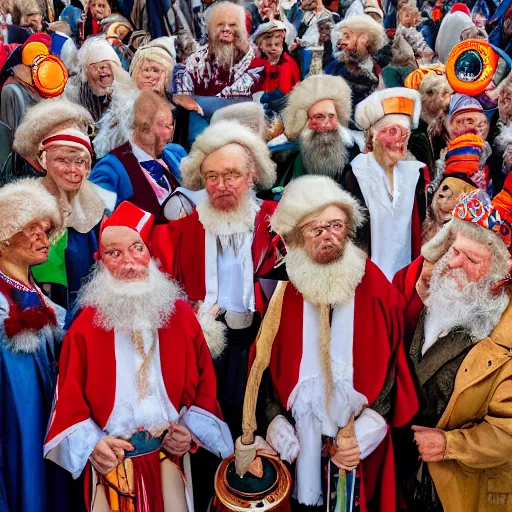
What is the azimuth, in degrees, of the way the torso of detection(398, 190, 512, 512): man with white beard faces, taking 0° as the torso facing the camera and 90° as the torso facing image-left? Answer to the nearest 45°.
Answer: approximately 45°

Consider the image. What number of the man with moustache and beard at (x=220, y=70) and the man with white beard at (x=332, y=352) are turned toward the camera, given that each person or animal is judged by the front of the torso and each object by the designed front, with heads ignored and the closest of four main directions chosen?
2

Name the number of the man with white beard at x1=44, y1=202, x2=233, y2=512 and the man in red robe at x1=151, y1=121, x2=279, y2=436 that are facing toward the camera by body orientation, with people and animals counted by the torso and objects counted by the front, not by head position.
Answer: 2

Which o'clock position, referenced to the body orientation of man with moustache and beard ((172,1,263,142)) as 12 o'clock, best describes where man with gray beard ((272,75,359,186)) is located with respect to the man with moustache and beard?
The man with gray beard is roughly at 11 o'clock from the man with moustache and beard.

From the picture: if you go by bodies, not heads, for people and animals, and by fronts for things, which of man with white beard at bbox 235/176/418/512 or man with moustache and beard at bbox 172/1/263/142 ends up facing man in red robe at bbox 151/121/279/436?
the man with moustache and beard

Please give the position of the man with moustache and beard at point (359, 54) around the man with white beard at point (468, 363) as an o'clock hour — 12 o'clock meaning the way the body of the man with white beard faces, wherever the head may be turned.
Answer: The man with moustache and beard is roughly at 4 o'clock from the man with white beard.

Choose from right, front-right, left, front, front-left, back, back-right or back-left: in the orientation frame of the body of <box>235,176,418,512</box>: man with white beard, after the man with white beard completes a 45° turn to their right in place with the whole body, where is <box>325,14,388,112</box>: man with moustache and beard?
back-right

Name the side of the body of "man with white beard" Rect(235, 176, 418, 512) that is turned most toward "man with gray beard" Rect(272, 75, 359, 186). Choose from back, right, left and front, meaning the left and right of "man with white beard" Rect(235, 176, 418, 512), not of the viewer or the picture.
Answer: back

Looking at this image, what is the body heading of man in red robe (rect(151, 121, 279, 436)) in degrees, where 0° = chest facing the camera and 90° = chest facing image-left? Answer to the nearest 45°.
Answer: approximately 0°

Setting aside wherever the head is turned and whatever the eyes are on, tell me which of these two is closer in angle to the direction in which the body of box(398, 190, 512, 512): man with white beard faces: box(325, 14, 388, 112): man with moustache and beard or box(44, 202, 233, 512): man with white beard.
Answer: the man with white beard

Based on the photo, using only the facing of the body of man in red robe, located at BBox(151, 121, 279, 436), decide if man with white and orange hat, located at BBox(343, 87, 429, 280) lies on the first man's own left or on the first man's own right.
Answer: on the first man's own left

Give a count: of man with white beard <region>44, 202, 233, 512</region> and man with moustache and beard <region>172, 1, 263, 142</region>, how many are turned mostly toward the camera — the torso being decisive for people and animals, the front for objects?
2

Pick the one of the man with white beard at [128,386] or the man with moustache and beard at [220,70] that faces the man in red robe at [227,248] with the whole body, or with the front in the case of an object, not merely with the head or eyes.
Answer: the man with moustache and beard
